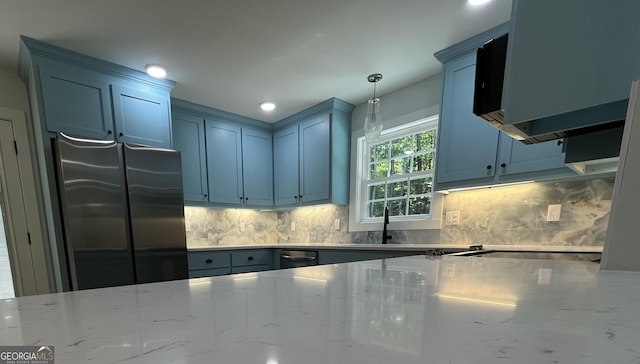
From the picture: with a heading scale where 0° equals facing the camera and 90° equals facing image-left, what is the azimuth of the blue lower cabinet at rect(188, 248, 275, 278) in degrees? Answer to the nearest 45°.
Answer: approximately 315°

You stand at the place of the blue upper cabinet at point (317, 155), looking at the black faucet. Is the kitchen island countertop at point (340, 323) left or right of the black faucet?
right

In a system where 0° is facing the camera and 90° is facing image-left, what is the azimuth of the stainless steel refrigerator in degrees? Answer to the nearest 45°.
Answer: approximately 315°

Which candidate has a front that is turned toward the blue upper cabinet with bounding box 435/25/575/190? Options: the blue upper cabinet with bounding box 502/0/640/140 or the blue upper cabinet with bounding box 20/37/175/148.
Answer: the blue upper cabinet with bounding box 20/37/175/148

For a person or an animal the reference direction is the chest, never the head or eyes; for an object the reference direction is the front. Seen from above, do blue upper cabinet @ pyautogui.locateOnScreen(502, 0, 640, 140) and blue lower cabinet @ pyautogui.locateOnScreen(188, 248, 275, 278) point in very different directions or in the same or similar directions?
very different directions
